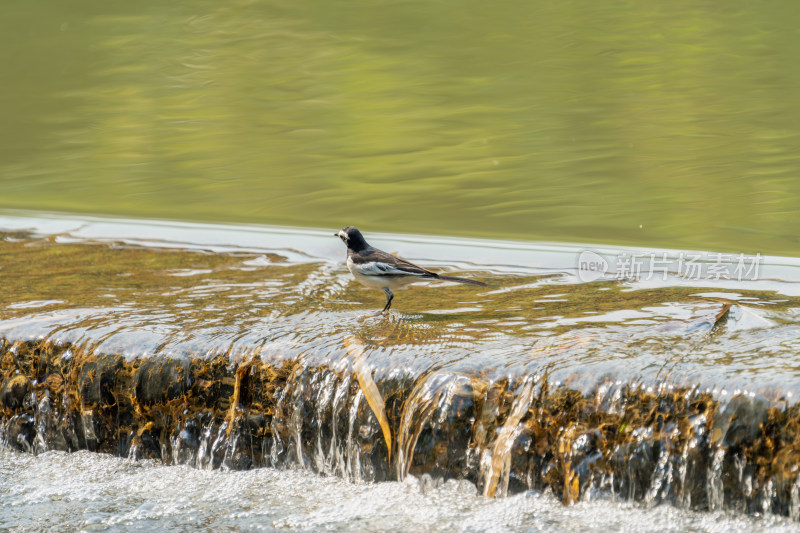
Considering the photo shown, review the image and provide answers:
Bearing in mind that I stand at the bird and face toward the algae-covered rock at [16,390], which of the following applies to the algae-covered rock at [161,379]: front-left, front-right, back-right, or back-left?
front-left

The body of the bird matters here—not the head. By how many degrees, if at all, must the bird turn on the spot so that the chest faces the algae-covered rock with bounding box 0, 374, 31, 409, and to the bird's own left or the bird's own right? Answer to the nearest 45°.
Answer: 0° — it already faces it

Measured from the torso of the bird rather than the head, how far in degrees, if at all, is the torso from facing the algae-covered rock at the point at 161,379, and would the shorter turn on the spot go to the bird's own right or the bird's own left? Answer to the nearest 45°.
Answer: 0° — it already faces it

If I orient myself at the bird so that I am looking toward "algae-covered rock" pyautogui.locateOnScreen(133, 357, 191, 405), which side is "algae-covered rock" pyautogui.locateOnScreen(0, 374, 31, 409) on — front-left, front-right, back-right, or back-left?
front-right

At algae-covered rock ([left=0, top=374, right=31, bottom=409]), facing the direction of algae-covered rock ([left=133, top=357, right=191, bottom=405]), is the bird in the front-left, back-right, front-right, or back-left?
front-left

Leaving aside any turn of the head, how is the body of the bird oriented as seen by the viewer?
to the viewer's left

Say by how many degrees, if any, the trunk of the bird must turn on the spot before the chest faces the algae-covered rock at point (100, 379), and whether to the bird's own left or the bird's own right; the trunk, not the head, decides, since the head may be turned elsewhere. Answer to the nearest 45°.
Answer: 0° — it already faces it

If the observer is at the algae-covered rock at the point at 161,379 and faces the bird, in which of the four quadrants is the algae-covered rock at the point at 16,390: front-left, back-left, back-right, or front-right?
back-left
